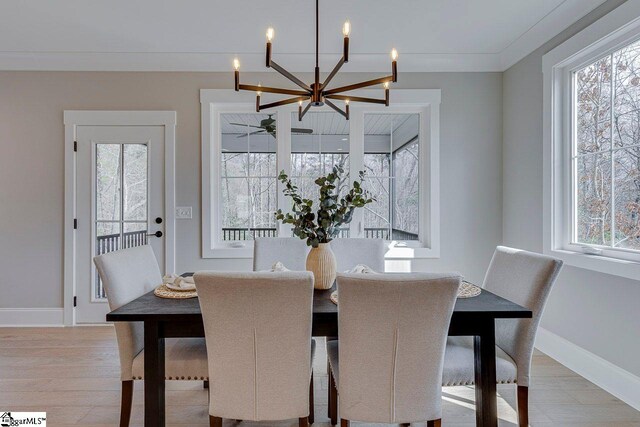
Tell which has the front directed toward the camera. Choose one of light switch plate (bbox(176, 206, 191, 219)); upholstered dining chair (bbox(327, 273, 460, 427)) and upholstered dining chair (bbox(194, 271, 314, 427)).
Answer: the light switch plate

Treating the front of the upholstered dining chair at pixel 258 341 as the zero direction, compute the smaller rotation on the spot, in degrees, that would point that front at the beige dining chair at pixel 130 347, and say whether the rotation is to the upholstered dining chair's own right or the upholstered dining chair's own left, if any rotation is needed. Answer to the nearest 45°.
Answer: approximately 45° to the upholstered dining chair's own left

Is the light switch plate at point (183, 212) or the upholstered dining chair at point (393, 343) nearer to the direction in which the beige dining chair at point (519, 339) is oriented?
the upholstered dining chair

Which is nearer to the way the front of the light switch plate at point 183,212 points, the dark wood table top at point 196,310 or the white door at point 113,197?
the dark wood table top

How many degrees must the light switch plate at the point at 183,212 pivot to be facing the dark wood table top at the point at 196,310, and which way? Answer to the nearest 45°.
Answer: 0° — it already faces it

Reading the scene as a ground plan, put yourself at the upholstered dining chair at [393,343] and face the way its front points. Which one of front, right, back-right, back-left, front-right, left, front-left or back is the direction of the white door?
front-left

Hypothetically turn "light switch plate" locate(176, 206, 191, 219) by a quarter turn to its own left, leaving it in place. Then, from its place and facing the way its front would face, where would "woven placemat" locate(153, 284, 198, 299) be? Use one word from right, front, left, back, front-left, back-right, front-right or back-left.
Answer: right

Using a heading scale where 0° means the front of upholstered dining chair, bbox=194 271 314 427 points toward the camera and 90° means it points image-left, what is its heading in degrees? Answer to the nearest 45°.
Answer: approximately 180°

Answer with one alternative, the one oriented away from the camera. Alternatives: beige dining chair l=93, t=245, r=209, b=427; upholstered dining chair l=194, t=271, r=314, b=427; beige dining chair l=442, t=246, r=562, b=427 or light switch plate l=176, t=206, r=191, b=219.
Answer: the upholstered dining chair

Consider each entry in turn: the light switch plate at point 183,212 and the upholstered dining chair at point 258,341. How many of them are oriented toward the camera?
1

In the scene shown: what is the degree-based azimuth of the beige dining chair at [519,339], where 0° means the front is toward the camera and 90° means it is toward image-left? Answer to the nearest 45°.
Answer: approximately 45°

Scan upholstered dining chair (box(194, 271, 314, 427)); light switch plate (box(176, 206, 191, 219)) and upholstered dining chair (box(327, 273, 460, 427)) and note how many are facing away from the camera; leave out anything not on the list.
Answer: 2

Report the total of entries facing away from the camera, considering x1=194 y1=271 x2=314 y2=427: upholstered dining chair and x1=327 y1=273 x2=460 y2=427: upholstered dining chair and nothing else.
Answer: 2

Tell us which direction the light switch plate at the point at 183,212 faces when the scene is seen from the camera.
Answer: facing the viewer

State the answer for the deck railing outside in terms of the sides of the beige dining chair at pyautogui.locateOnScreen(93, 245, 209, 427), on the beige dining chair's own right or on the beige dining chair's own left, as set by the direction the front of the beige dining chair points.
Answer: on the beige dining chair's own left

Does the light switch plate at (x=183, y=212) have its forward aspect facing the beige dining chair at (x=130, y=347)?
yes

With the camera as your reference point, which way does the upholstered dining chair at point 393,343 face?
facing away from the viewer

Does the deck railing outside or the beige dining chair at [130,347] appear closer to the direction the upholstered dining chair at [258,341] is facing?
the deck railing outside

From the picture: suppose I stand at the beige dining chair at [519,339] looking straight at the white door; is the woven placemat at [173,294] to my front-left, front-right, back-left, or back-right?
front-left
